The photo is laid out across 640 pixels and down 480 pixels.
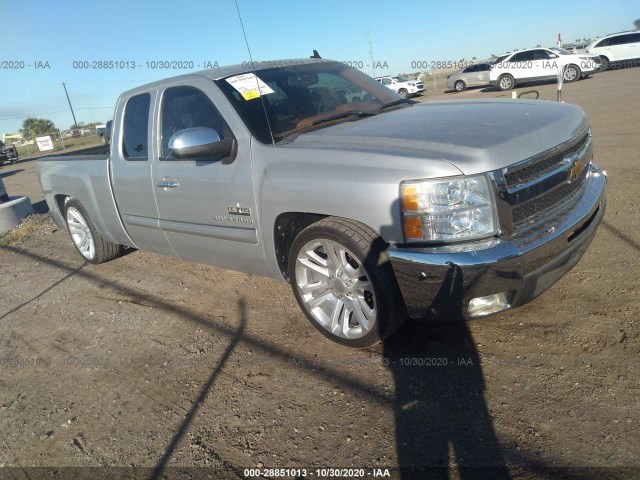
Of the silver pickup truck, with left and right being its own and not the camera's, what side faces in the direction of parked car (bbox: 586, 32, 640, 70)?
left

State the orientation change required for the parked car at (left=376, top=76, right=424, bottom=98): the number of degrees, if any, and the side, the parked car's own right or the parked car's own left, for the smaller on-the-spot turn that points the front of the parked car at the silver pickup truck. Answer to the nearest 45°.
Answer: approximately 45° to the parked car's own right

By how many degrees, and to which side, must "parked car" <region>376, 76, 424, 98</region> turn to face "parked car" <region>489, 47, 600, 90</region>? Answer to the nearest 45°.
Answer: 0° — it already faces it

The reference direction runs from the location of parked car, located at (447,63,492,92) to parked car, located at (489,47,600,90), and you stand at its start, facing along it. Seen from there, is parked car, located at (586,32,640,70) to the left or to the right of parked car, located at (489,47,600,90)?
left

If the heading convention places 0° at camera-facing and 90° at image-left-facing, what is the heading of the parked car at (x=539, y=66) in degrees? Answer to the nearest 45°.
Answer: approximately 315°

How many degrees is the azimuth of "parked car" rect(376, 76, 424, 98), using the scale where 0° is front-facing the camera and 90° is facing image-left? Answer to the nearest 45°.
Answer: approximately 315°

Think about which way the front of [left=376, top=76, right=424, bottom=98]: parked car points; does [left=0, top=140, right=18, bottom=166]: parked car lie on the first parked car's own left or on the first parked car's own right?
on the first parked car's own right

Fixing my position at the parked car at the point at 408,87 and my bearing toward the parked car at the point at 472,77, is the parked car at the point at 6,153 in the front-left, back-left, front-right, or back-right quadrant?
back-right

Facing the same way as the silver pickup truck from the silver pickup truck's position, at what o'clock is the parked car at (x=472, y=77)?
The parked car is roughly at 8 o'clock from the silver pickup truck.
